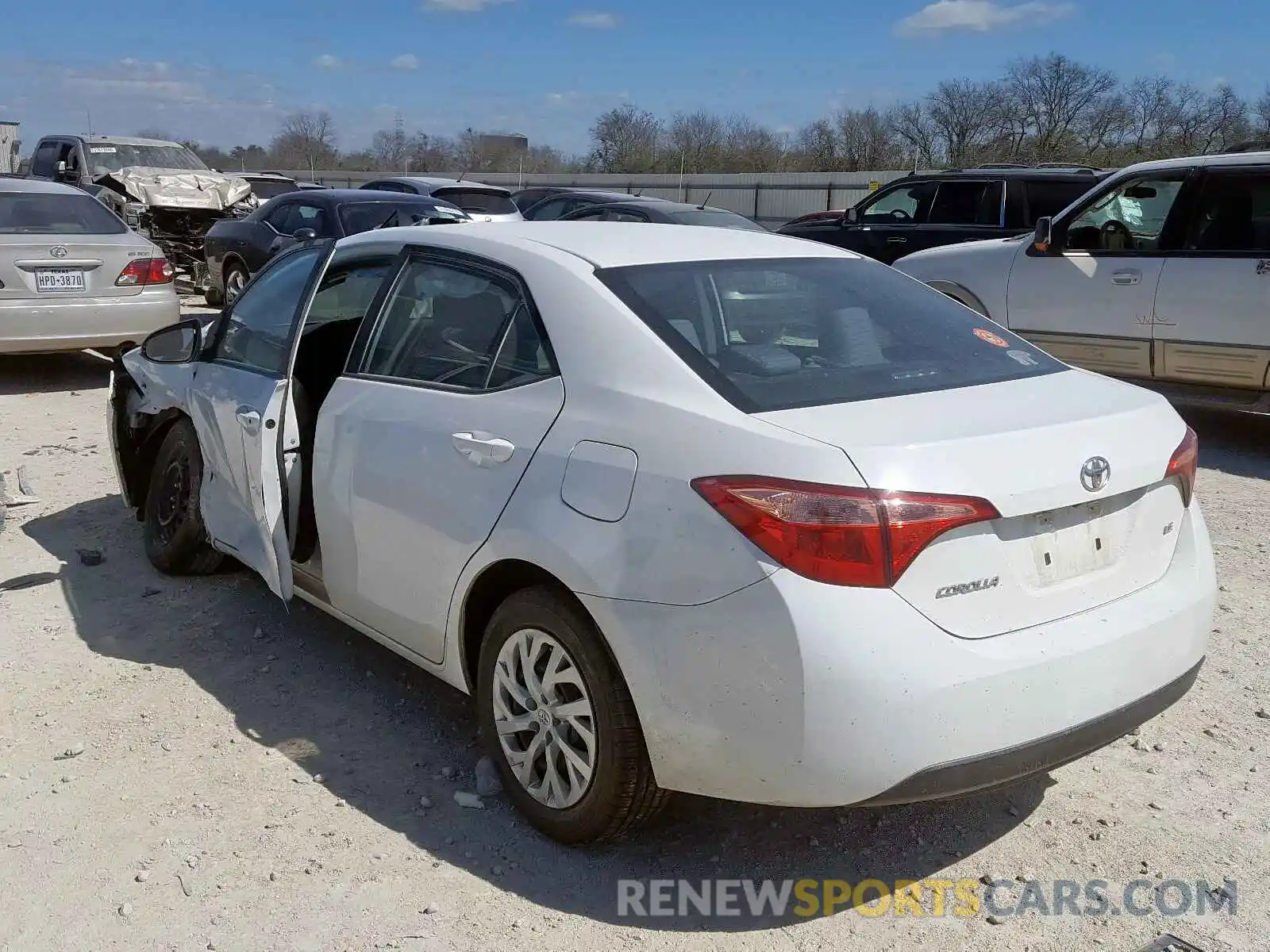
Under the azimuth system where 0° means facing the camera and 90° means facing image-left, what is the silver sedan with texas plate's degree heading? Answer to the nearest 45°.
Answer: approximately 180°

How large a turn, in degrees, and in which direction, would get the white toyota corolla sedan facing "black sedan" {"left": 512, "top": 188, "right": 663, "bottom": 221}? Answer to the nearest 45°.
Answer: approximately 45° to its right

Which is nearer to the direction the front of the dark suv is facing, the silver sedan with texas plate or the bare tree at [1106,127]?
the silver sedan with texas plate

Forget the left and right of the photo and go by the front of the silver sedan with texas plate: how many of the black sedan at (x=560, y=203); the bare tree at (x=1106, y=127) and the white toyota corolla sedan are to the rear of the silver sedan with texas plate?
1

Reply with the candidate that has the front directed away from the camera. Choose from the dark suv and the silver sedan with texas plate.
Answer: the silver sedan with texas plate

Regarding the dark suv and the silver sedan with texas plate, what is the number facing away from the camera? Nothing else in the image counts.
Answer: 1

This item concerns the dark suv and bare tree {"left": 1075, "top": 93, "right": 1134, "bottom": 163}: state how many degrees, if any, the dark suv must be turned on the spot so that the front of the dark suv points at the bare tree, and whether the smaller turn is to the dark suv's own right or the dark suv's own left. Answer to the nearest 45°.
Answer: approximately 90° to the dark suv's own right

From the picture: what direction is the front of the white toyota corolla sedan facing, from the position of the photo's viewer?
facing away from the viewer and to the left of the viewer

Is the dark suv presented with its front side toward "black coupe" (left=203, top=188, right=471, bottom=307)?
yes

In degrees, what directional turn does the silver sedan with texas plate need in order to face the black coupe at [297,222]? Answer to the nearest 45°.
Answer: approximately 45° to its right

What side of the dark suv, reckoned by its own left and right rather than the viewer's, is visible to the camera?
left

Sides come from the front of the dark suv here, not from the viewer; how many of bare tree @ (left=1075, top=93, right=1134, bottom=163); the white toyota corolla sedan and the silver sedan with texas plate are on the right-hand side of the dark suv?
1

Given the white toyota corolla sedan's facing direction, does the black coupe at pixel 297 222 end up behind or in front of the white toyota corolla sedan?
in front

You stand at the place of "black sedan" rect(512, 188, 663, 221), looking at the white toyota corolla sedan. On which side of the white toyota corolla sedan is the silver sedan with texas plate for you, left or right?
right

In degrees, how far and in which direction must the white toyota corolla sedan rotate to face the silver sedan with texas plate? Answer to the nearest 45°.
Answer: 0° — it already faces it

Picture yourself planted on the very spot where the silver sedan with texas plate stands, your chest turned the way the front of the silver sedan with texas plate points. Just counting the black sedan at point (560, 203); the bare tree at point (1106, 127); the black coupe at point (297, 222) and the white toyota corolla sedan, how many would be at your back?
1

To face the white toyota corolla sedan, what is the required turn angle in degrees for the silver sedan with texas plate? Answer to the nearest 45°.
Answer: approximately 180°
